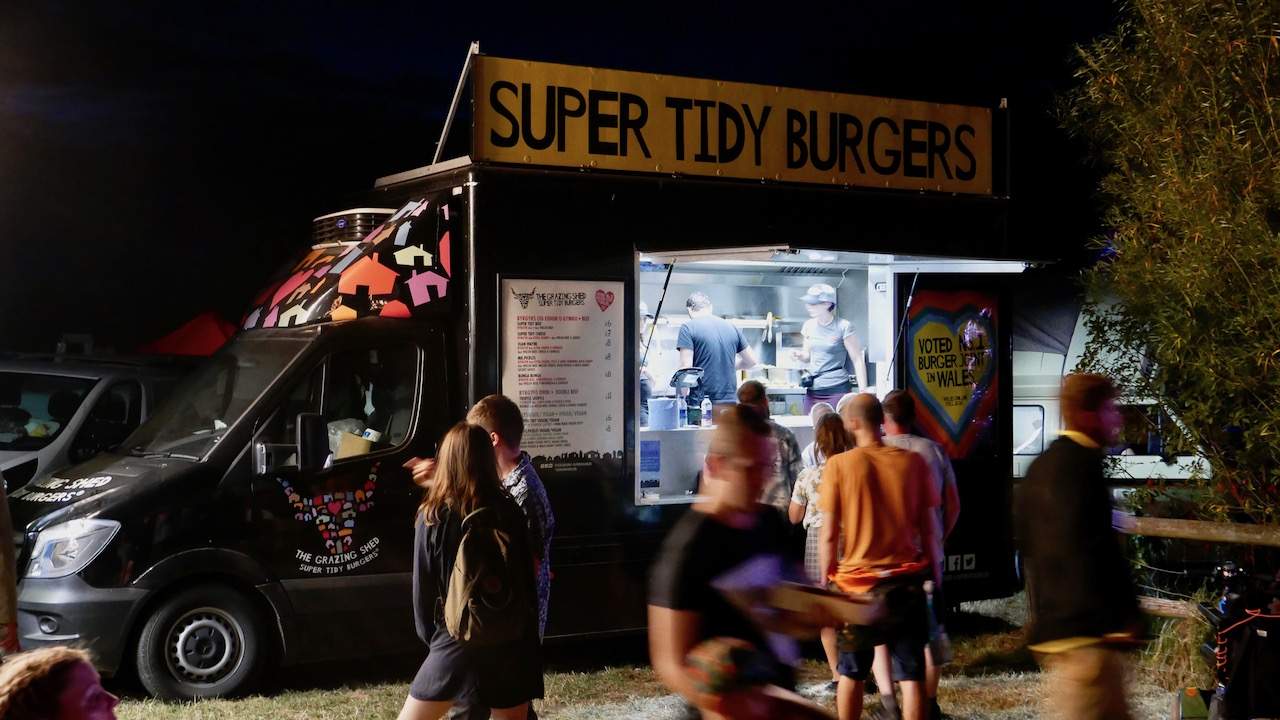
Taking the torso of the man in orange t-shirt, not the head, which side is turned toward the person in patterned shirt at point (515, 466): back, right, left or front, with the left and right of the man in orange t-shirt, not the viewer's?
left

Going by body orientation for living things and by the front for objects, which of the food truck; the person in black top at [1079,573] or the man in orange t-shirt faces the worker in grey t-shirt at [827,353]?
the man in orange t-shirt

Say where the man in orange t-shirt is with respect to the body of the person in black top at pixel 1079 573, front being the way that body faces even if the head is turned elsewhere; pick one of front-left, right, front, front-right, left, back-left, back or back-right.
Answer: back-left

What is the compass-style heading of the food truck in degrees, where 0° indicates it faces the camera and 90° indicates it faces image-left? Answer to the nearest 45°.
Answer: approximately 45°

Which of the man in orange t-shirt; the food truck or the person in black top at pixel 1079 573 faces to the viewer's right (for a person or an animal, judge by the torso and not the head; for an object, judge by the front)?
the person in black top

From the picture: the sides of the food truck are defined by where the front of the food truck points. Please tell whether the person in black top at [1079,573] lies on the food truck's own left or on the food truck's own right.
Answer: on the food truck's own left

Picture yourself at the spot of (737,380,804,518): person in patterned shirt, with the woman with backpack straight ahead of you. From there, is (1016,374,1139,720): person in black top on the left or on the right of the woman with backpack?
left

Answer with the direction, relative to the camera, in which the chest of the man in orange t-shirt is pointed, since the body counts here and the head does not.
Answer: away from the camera

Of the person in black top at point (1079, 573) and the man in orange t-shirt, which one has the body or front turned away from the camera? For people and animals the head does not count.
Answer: the man in orange t-shirt

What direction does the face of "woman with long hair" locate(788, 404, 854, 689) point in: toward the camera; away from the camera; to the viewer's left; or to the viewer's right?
away from the camera

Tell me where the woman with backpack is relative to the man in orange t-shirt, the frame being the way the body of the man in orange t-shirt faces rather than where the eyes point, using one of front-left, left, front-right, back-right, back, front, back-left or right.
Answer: back-left

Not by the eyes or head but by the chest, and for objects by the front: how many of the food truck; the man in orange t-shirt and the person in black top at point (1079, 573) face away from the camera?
1

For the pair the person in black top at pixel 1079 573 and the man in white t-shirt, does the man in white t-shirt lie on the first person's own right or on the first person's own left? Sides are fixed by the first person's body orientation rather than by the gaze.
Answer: on the first person's own left

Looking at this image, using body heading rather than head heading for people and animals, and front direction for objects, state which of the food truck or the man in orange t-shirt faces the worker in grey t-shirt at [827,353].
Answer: the man in orange t-shirt

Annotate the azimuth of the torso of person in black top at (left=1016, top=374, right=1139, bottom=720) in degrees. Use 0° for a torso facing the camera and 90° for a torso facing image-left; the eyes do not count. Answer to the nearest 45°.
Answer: approximately 270°

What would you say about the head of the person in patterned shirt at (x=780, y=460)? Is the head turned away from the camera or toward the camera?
away from the camera
